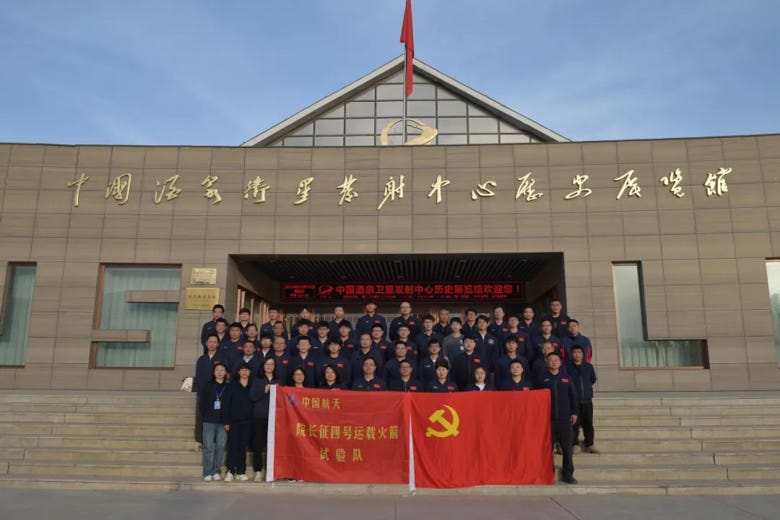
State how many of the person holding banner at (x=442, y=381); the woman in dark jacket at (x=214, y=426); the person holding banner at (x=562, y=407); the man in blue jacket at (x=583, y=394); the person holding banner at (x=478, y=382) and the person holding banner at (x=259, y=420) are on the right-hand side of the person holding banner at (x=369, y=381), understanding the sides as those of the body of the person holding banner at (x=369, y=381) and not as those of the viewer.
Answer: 2

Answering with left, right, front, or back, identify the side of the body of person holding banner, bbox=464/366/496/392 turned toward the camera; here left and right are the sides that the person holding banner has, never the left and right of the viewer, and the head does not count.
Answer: front

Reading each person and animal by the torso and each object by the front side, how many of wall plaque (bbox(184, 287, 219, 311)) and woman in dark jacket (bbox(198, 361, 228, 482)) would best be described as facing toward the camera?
2

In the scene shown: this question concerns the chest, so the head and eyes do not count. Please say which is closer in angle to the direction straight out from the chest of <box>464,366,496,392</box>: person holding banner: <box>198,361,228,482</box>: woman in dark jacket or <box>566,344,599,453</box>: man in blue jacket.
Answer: the woman in dark jacket

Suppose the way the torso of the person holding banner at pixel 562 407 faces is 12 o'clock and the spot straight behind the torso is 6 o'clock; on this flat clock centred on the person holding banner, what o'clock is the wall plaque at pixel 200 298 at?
The wall plaque is roughly at 4 o'clock from the person holding banner.

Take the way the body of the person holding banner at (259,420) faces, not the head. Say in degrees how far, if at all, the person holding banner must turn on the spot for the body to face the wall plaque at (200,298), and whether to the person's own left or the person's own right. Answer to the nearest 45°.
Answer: approximately 180°

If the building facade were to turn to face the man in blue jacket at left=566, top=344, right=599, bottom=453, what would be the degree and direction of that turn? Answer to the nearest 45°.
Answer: approximately 45° to its left

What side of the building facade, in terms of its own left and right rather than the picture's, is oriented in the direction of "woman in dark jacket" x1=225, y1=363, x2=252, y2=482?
front

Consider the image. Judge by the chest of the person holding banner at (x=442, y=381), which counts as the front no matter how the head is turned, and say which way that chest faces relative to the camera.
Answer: toward the camera
